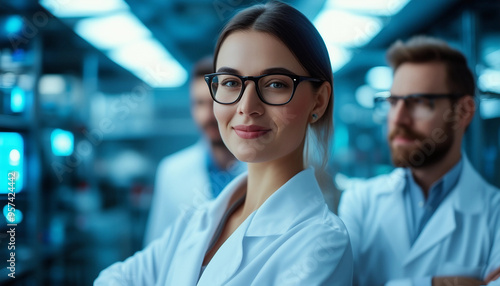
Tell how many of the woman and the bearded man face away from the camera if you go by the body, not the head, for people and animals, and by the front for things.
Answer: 0

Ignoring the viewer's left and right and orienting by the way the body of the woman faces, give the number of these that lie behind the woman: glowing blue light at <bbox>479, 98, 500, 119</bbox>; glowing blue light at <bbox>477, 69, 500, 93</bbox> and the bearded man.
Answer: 3

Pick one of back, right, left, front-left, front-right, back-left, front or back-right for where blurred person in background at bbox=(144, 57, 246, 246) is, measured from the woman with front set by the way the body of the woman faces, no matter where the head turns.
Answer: back-right

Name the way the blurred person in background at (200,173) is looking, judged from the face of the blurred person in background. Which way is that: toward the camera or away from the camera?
toward the camera

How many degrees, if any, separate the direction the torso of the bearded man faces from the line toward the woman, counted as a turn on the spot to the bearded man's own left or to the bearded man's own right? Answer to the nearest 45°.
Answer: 0° — they already face them

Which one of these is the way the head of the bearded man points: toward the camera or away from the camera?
toward the camera

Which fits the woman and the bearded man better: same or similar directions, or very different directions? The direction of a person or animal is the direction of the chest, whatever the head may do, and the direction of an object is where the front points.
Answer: same or similar directions

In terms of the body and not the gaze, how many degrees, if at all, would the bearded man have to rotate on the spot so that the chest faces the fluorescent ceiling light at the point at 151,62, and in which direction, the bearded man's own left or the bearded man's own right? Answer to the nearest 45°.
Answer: approximately 90° to the bearded man's own right

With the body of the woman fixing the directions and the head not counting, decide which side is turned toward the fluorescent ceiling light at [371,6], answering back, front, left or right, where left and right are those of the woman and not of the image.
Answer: back

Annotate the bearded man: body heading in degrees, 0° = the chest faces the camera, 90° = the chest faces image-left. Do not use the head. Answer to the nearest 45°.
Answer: approximately 45°
